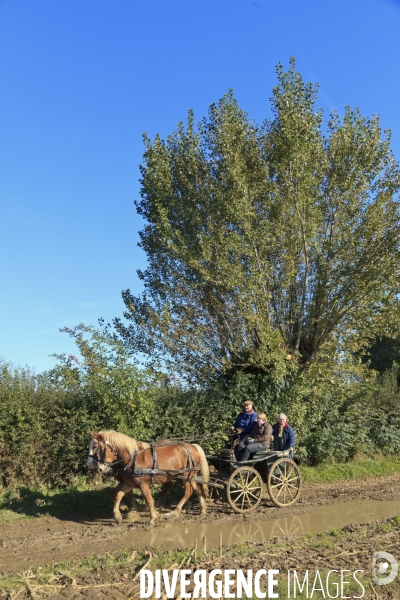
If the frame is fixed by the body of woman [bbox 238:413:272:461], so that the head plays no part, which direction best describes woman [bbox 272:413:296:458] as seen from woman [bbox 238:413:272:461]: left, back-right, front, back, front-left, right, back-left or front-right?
back

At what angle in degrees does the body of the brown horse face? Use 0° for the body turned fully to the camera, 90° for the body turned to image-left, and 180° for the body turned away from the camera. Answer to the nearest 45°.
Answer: approximately 90°
